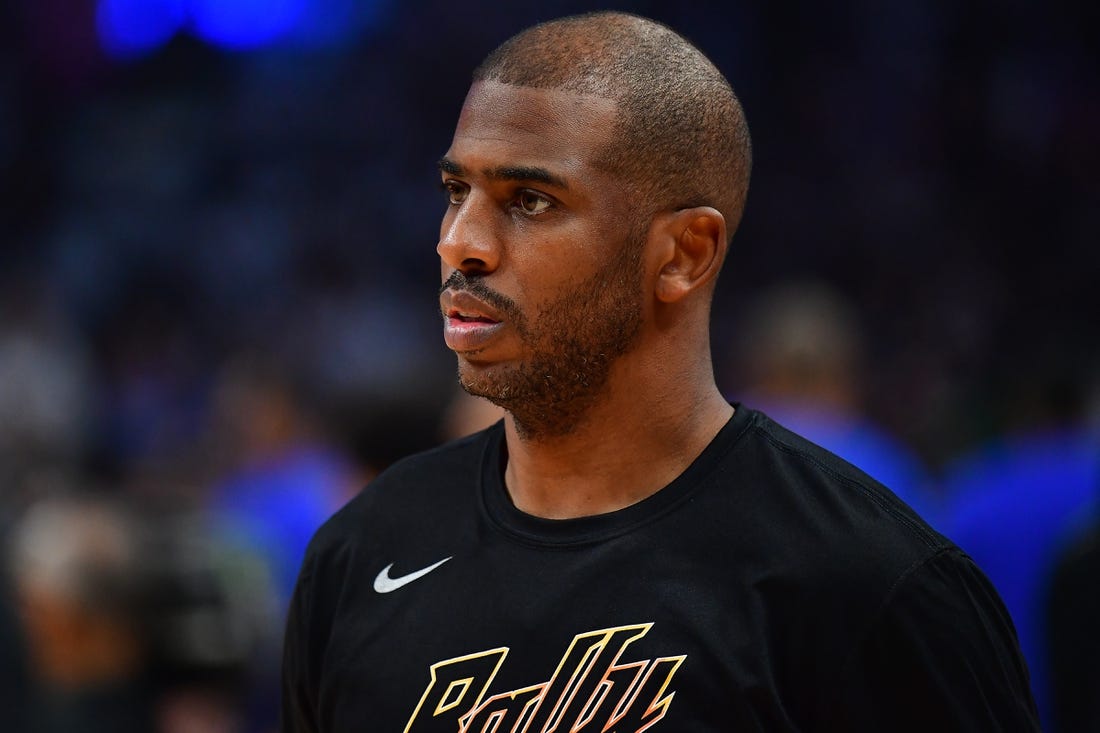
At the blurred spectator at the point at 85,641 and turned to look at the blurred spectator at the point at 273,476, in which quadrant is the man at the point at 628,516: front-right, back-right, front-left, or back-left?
back-right

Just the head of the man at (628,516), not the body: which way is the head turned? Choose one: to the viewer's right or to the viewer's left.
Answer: to the viewer's left

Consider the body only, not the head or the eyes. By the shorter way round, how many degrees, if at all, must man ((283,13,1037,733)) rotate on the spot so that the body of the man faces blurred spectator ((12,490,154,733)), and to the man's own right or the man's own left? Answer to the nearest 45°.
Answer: approximately 90° to the man's own right

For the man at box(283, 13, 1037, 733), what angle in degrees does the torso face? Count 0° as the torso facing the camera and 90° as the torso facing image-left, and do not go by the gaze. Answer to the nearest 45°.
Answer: approximately 45°

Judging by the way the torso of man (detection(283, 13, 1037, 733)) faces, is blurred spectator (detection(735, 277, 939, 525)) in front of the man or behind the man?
behind

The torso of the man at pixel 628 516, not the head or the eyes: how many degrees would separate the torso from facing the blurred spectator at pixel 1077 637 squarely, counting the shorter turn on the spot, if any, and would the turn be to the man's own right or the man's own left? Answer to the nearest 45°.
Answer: approximately 180°

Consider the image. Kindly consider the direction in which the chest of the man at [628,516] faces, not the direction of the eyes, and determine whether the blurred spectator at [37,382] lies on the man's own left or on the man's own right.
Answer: on the man's own right

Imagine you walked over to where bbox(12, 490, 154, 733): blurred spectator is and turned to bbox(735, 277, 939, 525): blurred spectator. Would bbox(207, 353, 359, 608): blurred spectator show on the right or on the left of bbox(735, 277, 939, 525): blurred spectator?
left

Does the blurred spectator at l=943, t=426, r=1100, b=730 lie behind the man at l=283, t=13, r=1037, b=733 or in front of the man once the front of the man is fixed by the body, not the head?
behind
